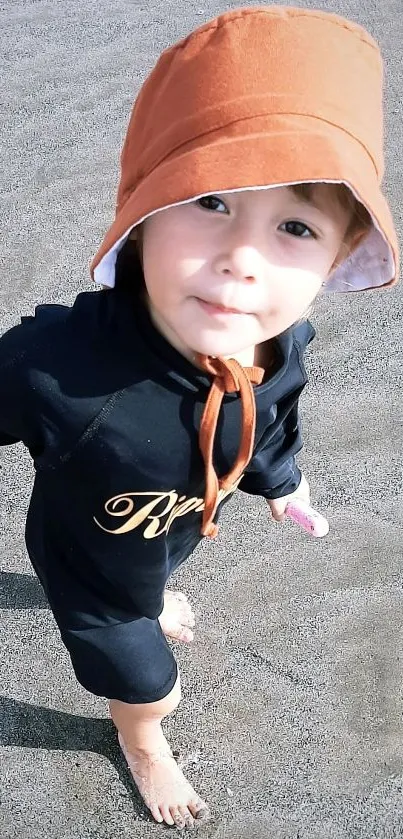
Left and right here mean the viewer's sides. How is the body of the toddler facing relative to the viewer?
facing the viewer and to the right of the viewer
